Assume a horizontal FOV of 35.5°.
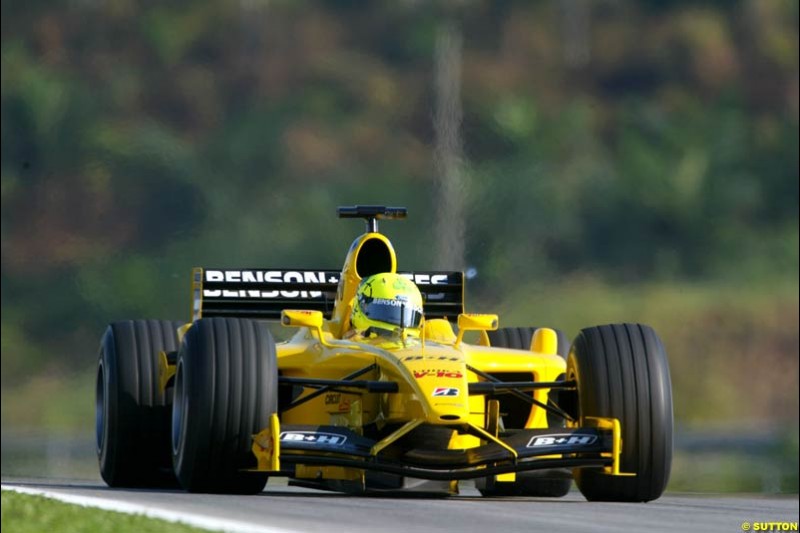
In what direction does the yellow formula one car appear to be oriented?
toward the camera
